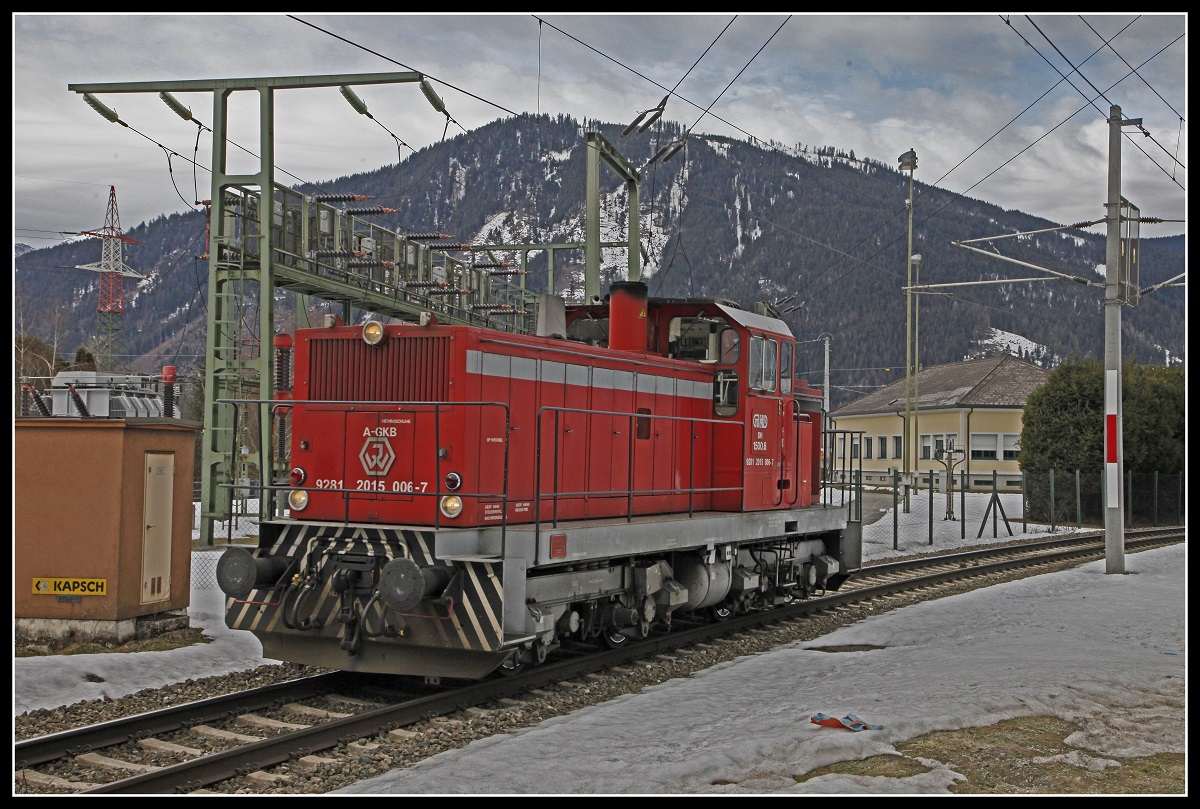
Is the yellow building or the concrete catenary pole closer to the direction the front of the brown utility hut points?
the concrete catenary pole

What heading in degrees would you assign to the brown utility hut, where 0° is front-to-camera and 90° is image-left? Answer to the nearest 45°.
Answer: approximately 315°

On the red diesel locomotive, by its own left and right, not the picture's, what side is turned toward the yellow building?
back

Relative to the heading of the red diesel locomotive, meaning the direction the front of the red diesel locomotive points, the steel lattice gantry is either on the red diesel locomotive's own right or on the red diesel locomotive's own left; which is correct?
on the red diesel locomotive's own right

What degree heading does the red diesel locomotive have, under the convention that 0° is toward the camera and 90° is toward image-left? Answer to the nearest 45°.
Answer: approximately 45°
